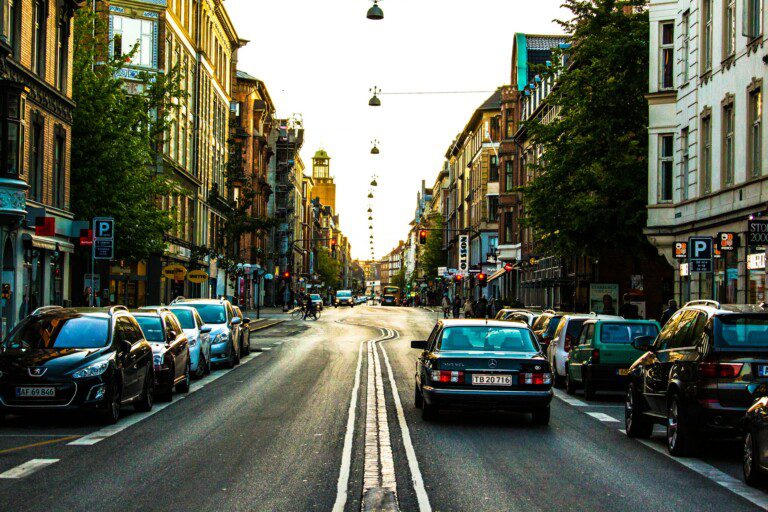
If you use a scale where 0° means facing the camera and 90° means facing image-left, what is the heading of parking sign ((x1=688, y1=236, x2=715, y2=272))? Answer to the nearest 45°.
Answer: approximately 0°

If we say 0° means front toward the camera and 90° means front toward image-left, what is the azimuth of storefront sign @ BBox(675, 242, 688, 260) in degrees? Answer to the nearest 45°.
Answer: approximately 0°

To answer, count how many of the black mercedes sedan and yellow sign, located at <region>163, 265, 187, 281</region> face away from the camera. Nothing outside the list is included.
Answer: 1

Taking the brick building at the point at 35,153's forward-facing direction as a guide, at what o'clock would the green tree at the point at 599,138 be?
The green tree is roughly at 12 o'clock from the brick building.

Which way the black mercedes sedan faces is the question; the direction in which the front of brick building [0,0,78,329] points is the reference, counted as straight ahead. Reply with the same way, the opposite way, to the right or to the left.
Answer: to the left

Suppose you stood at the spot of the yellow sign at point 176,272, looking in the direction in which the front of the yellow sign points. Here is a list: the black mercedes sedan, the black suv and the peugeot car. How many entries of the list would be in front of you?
3

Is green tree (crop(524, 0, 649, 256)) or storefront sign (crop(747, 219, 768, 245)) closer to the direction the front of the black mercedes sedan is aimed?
the green tree

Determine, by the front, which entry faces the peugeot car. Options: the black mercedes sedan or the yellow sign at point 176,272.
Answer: the yellow sign

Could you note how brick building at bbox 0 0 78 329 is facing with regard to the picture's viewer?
facing to the right of the viewer

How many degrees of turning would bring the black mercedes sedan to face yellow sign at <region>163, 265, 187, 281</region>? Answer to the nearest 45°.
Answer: approximately 45° to its left
